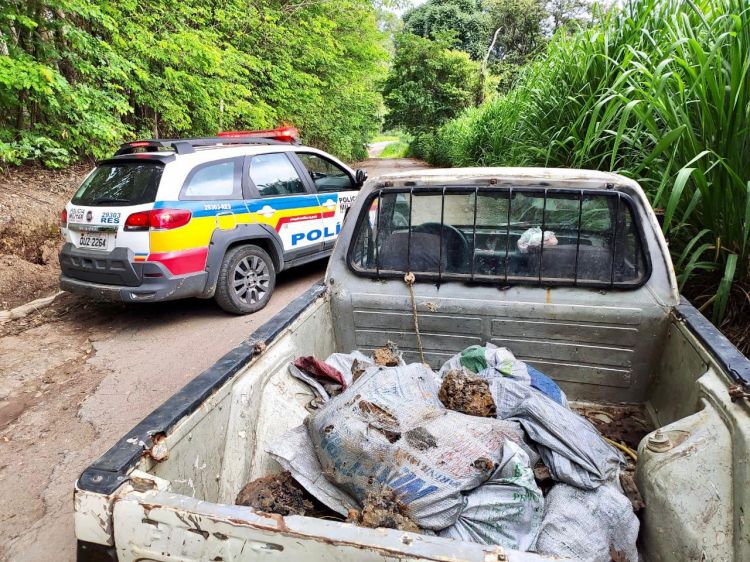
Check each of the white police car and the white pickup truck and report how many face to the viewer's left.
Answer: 0

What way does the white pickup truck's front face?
away from the camera

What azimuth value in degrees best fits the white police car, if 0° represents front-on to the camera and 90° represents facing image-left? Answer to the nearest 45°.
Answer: approximately 225°

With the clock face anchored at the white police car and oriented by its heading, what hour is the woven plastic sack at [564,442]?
The woven plastic sack is roughly at 4 o'clock from the white police car.

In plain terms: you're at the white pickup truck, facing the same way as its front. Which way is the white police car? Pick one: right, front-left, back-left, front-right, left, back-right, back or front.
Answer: front-left
